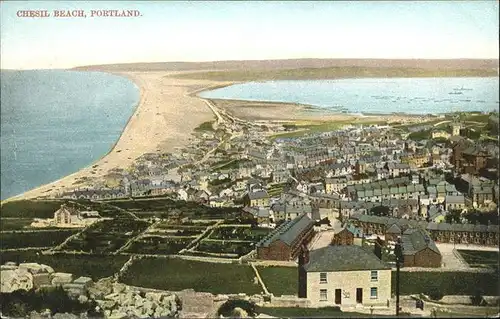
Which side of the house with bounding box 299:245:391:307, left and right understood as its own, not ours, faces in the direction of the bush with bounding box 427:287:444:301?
left

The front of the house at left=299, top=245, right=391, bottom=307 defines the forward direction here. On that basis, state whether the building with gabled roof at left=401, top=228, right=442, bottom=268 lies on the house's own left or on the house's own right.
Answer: on the house's own left

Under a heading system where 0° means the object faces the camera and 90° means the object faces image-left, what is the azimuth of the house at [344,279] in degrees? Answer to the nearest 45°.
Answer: approximately 0°
